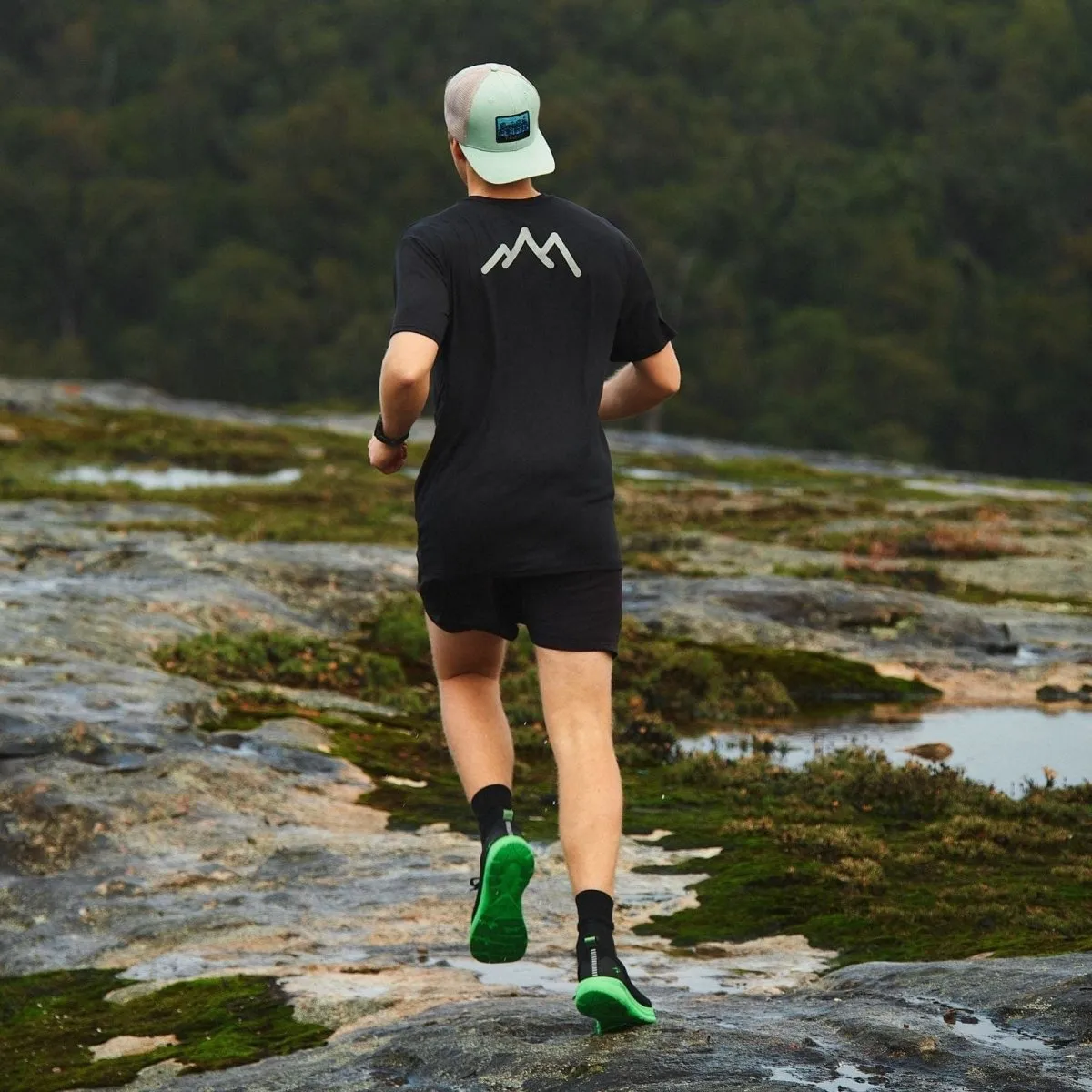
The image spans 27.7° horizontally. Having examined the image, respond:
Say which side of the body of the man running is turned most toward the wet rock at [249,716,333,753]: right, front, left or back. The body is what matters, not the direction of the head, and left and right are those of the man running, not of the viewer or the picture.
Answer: front

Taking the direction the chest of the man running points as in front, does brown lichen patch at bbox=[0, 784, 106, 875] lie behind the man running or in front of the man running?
in front

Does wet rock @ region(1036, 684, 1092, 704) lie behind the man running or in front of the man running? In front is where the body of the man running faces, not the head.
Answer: in front

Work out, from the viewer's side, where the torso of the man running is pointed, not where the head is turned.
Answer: away from the camera

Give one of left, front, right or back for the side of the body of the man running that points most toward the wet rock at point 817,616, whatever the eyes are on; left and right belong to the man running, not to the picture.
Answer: front
